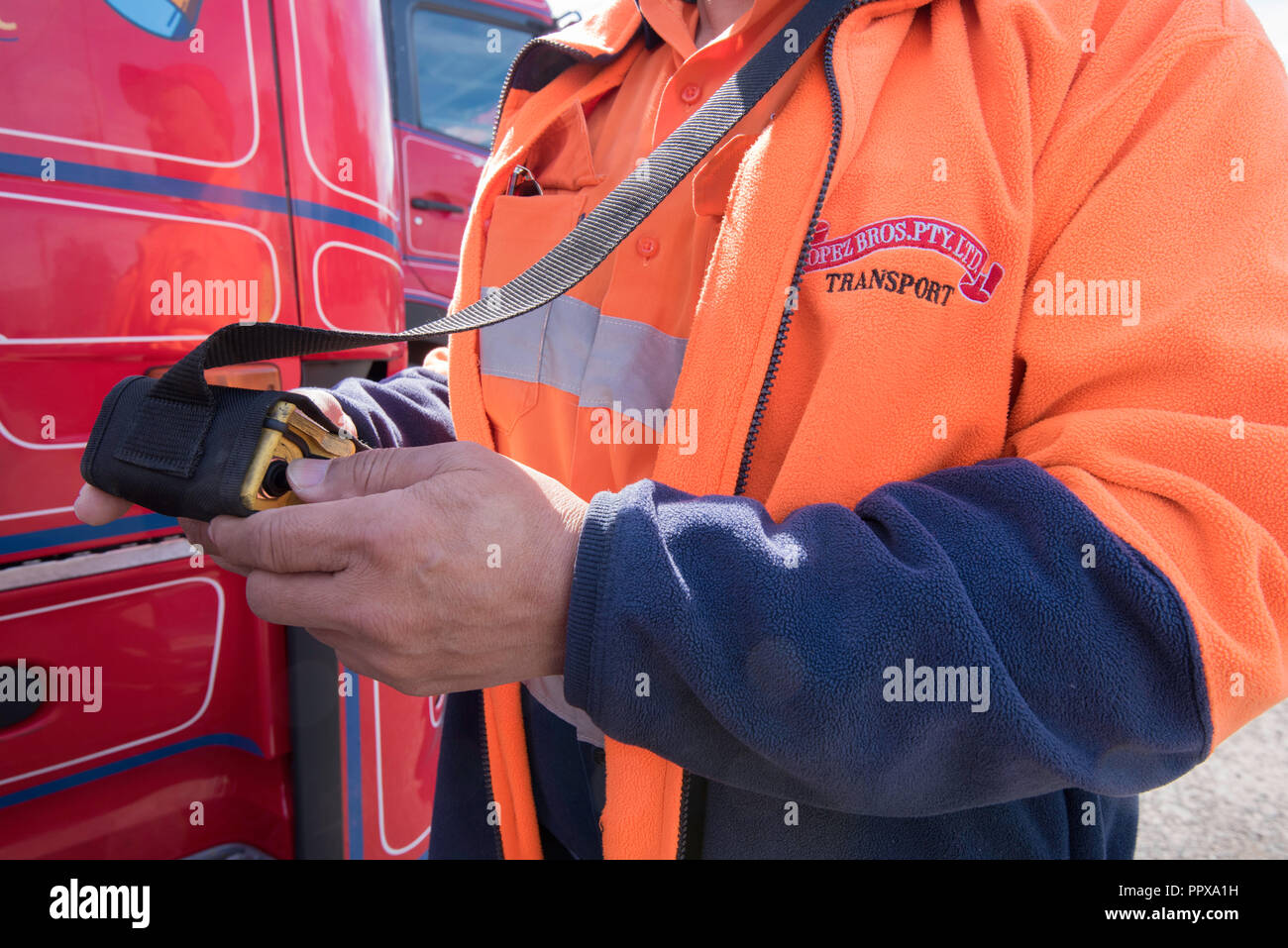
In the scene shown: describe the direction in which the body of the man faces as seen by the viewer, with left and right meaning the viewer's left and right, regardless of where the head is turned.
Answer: facing the viewer and to the left of the viewer
